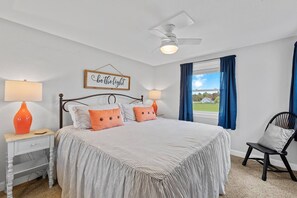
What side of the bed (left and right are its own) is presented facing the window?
left

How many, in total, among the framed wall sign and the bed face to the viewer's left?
0

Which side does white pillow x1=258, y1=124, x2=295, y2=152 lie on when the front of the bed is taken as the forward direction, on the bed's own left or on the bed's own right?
on the bed's own left

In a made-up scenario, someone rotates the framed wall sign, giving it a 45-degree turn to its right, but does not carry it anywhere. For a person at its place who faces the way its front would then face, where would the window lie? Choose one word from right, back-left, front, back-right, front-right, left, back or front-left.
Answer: left

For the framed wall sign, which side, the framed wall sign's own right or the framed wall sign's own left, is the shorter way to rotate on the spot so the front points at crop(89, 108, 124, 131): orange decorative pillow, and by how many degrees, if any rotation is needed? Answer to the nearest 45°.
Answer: approximately 45° to the framed wall sign's own right

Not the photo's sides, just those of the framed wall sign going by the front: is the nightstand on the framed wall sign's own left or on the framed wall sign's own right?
on the framed wall sign's own right

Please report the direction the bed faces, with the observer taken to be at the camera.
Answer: facing the viewer and to the right of the viewer
